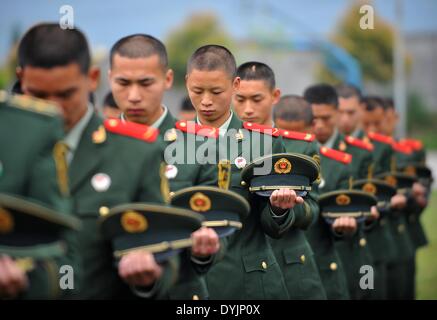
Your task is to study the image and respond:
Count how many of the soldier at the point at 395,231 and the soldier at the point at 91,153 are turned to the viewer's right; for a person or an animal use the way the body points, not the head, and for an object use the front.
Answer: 0

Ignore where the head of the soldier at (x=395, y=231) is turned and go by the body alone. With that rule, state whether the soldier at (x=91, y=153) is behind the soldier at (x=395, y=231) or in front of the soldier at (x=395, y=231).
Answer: in front

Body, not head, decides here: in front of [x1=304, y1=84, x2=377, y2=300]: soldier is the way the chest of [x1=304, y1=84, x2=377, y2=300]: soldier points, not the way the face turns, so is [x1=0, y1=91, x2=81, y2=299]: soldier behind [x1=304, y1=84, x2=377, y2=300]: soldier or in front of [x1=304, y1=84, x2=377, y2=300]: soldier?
in front

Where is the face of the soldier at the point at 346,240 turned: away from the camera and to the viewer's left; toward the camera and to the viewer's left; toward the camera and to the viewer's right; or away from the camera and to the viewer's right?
toward the camera and to the viewer's left

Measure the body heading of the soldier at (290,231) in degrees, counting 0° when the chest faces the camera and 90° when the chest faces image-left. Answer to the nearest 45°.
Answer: approximately 45°

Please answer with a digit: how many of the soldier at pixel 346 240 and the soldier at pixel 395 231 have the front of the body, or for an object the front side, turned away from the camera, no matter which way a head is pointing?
0
